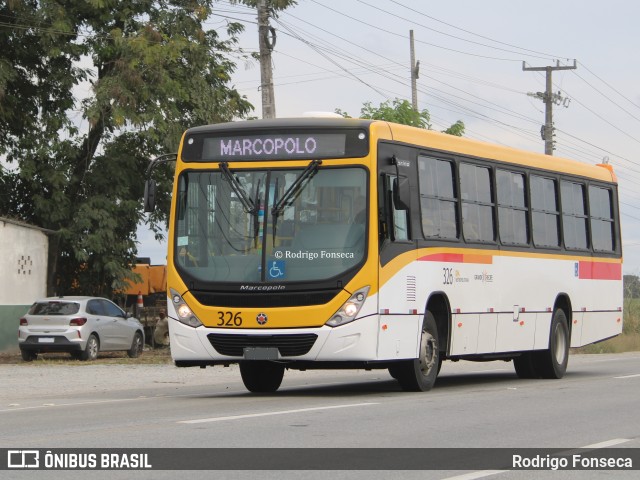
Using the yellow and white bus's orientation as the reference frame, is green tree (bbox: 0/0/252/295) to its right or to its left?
on its right

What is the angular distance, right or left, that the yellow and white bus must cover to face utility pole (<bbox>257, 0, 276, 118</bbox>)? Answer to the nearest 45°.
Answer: approximately 135° to its right

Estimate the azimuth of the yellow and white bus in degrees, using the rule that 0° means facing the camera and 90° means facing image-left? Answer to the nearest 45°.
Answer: approximately 45°

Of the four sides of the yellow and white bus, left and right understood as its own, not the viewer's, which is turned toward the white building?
right
